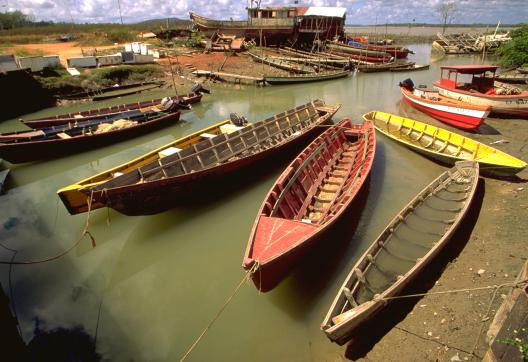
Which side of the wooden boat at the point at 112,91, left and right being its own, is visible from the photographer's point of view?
left

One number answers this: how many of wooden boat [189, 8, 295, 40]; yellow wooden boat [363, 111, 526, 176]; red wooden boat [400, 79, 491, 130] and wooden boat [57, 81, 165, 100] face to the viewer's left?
2

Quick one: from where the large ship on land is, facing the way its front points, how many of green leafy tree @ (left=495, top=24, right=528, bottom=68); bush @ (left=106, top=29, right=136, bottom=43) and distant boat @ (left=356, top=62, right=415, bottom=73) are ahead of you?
1

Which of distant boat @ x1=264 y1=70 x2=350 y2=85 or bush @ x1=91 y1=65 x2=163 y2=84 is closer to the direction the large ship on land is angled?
the bush

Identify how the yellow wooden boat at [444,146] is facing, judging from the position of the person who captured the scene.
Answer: facing the viewer and to the right of the viewer

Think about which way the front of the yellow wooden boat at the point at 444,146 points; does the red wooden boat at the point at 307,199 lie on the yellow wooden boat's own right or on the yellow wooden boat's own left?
on the yellow wooden boat's own right

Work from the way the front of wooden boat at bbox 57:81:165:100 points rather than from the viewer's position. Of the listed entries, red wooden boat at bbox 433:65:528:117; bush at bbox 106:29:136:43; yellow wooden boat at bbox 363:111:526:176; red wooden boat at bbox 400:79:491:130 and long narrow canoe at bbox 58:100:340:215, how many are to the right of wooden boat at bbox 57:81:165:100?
1

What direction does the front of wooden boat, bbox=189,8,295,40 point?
to the viewer's left

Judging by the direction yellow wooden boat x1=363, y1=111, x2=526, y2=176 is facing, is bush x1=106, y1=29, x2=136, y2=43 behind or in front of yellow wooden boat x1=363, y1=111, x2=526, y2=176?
behind

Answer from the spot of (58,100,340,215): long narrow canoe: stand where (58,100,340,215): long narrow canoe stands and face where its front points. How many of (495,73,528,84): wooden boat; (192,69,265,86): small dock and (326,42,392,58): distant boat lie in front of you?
0

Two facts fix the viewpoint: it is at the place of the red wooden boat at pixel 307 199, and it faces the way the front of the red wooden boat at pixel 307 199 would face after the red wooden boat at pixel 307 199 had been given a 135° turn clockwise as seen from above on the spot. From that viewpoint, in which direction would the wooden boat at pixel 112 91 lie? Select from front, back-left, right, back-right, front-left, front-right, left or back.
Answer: front-left

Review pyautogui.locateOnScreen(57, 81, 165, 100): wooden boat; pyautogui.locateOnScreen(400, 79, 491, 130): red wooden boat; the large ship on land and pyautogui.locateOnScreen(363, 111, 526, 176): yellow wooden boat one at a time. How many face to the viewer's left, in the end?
2

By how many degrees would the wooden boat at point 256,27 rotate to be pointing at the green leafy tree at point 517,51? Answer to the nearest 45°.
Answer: approximately 135° to its left

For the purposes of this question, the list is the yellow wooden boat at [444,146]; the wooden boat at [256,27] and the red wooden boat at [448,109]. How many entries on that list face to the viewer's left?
1

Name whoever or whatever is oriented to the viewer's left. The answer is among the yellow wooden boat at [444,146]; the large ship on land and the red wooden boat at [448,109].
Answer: the large ship on land

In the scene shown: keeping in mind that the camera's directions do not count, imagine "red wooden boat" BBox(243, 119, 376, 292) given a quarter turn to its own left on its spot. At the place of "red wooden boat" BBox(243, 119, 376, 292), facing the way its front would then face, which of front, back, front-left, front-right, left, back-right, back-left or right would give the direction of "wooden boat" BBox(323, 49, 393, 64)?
back-left

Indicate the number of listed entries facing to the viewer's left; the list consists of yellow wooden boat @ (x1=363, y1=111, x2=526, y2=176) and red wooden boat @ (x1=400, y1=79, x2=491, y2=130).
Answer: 0

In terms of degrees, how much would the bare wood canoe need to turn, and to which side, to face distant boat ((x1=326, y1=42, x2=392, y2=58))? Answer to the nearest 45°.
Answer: approximately 135° to its right

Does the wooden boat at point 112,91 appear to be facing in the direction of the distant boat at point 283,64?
no

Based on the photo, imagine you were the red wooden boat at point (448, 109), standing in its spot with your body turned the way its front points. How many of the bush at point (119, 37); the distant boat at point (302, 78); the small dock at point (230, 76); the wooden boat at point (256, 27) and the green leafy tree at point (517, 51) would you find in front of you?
0
